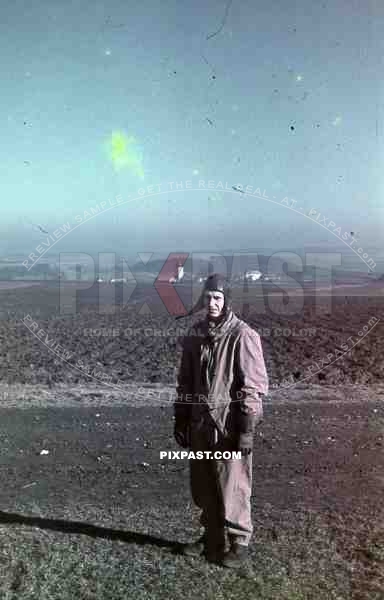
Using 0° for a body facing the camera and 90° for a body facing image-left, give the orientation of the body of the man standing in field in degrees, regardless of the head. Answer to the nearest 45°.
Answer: approximately 45°
